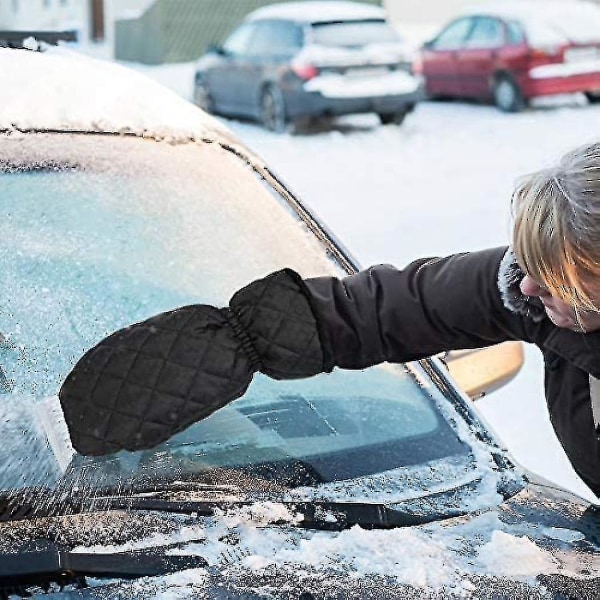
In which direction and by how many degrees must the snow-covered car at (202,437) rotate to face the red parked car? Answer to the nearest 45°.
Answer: approximately 135° to its left

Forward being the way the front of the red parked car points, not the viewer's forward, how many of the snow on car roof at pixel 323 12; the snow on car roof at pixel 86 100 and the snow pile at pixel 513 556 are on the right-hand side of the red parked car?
0

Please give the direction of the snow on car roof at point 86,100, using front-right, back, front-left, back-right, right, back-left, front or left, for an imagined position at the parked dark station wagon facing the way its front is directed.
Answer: back-left

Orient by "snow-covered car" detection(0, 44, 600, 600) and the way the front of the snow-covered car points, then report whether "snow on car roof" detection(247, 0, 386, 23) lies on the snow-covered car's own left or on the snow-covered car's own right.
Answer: on the snow-covered car's own left

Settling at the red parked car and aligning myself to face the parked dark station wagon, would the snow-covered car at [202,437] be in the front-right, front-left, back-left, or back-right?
front-left

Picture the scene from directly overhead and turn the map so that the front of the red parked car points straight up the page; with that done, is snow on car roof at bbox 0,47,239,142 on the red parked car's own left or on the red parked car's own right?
on the red parked car's own left

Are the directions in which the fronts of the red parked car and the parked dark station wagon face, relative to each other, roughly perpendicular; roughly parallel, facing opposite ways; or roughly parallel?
roughly parallel

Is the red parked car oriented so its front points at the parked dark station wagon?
no

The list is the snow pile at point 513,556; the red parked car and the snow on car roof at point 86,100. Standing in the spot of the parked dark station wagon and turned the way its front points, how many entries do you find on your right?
1

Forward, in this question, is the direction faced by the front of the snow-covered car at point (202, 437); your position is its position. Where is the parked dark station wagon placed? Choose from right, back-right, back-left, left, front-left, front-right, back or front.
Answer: back-left

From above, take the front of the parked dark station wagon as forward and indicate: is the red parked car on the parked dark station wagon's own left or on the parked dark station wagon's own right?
on the parked dark station wagon's own right

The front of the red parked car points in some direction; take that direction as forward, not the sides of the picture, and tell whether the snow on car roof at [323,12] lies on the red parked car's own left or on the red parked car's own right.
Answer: on the red parked car's own left

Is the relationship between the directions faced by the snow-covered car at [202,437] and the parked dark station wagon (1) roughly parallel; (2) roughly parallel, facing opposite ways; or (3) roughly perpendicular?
roughly parallel, facing opposite ways

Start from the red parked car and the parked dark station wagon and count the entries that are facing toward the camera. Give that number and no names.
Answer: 0

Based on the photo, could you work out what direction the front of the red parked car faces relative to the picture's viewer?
facing away from the viewer and to the left of the viewer

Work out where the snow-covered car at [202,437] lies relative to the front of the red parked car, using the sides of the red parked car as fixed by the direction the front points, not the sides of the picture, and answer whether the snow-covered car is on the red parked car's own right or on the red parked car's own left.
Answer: on the red parked car's own left

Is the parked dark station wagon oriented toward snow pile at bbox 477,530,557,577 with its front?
no

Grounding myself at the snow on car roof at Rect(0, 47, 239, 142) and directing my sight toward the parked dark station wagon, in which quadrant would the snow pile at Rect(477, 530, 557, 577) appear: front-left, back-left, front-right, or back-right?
back-right

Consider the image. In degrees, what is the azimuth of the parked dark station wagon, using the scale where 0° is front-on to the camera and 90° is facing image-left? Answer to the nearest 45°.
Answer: approximately 135°
